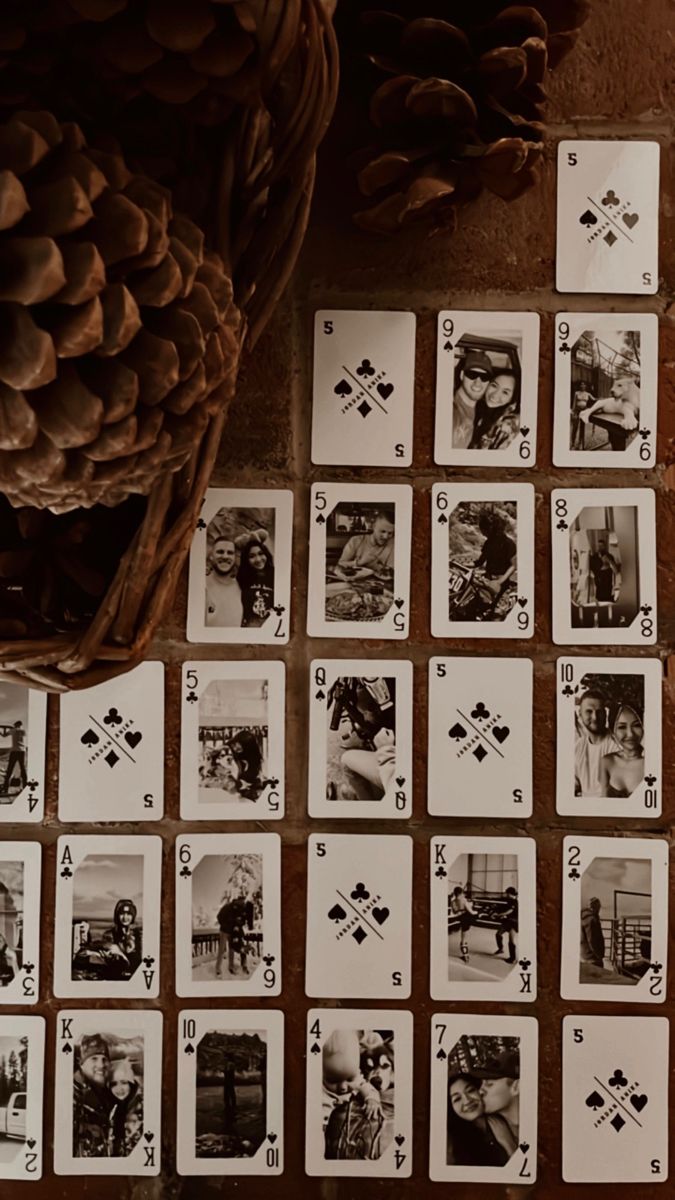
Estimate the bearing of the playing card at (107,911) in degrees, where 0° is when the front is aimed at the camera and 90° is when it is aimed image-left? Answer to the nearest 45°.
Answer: approximately 0°
